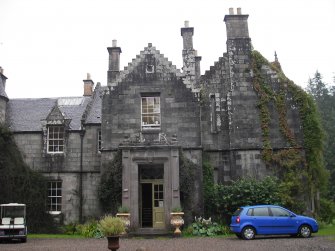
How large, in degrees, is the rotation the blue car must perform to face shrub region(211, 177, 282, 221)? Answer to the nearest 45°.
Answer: approximately 90° to its left

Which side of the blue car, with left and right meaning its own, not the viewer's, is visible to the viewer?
right

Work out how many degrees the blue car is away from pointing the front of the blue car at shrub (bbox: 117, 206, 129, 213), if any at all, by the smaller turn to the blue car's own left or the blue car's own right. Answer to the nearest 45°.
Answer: approximately 180°

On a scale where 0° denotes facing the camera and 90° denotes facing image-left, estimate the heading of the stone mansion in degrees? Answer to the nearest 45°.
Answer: approximately 0°

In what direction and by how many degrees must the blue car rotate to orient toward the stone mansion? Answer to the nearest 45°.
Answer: approximately 135° to its left

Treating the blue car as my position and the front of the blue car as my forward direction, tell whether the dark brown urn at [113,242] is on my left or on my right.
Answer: on my right

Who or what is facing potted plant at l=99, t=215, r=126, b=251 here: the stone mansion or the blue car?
the stone mansion

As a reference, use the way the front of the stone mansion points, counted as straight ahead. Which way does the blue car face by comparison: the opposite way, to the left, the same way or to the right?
to the left

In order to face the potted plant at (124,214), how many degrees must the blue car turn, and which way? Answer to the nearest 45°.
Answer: approximately 180°

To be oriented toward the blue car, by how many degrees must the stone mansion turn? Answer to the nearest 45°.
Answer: approximately 45° to its left

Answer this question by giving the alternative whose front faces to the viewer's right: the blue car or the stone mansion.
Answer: the blue car

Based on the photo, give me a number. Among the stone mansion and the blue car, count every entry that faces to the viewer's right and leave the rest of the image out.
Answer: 1
